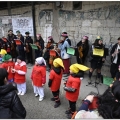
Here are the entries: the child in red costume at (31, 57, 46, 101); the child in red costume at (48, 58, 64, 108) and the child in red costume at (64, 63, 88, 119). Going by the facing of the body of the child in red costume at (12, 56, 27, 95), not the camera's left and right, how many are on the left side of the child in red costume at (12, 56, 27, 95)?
3

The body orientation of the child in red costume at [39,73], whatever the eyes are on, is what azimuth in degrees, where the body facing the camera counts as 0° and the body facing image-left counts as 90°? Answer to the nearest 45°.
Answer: approximately 45°

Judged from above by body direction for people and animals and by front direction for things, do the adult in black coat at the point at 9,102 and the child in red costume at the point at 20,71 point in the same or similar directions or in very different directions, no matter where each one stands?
very different directions

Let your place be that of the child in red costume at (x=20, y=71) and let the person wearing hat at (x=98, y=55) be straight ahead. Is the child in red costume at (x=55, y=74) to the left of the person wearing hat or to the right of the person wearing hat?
right

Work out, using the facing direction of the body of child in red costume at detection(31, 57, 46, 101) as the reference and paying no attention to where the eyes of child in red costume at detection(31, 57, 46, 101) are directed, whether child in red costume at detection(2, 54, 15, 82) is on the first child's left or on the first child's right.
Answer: on the first child's right

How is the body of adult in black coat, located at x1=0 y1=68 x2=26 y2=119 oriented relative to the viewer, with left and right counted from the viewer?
facing away from the viewer and to the right of the viewer

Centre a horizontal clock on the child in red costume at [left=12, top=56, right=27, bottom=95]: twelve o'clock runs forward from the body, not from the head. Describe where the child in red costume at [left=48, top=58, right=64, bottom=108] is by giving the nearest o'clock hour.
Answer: the child in red costume at [left=48, top=58, right=64, bottom=108] is roughly at 9 o'clock from the child in red costume at [left=12, top=56, right=27, bottom=95].

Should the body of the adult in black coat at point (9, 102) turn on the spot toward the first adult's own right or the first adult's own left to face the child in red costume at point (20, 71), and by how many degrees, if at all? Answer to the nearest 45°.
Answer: approximately 45° to the first adult's own left

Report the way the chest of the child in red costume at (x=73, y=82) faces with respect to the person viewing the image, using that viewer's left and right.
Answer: facing to the left of the viewer

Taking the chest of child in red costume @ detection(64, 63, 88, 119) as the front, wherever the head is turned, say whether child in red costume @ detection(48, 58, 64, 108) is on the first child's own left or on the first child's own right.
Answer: on the first child's own right
